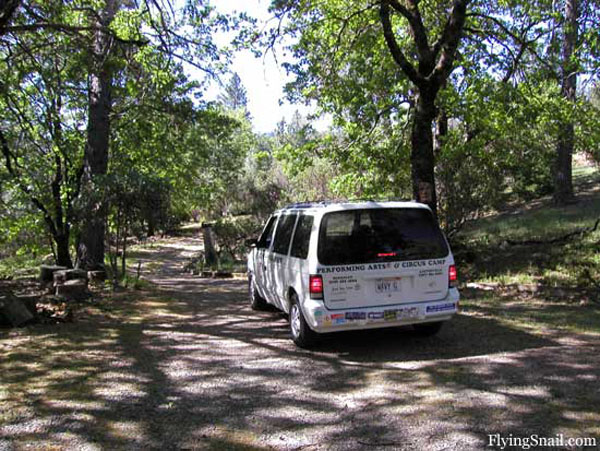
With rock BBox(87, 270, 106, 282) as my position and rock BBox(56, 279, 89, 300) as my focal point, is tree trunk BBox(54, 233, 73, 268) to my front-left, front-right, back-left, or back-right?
back-right

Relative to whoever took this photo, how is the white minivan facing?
facing away from the viewer and to the left of the viewer

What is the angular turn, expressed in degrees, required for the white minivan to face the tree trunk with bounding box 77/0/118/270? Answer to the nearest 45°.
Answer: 0° — it already faces it

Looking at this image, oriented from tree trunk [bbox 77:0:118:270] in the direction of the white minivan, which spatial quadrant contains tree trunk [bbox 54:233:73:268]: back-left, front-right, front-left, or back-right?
back-right

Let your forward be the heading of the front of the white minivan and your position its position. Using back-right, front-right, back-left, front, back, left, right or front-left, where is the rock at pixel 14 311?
front-left

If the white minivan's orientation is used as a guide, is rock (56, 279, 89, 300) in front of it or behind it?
in front
